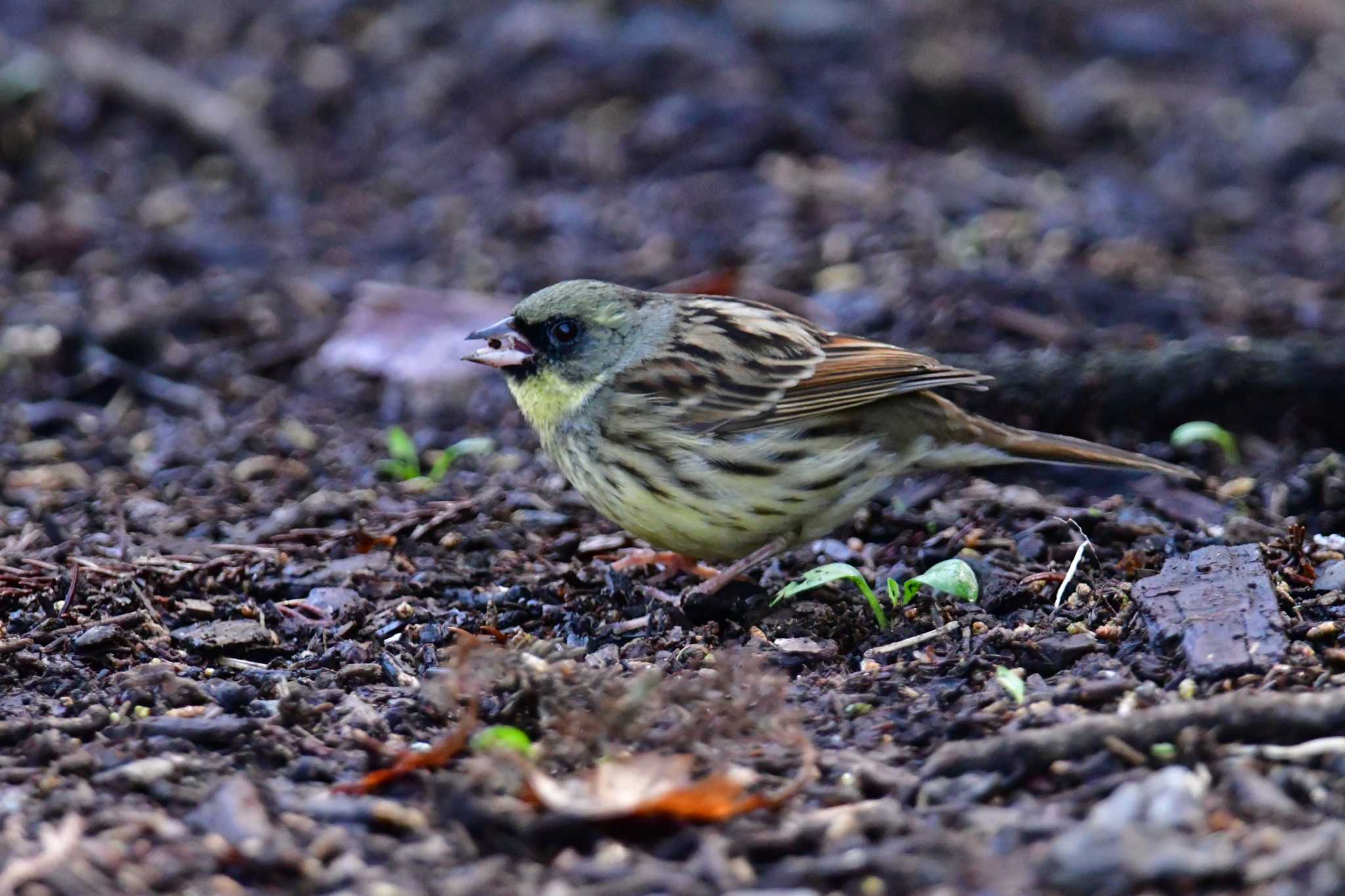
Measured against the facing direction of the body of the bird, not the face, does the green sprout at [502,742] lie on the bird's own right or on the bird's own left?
on the bird's own left

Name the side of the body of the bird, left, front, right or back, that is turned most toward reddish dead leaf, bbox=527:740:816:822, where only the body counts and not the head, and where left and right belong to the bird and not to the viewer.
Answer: left

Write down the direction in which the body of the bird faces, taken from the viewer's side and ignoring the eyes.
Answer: to the viewer's left

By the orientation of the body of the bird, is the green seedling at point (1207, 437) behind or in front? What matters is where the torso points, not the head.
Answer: behind

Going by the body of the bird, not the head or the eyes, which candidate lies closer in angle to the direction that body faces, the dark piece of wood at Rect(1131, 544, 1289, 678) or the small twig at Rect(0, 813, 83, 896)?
the small twig

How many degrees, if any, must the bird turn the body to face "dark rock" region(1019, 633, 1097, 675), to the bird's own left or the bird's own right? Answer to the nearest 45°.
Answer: approximately 135° to the bird's own left

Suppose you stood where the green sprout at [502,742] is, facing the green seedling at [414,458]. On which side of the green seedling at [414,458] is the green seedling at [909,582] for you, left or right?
right

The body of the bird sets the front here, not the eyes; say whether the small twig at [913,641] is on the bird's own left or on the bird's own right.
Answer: on the bird's own left

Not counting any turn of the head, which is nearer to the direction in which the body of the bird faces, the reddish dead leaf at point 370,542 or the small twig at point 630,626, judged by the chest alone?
the reddish dead leaf

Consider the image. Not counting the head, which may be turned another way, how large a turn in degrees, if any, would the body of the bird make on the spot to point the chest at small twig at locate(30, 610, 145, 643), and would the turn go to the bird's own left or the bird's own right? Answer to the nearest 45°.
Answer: approximately 45° to the bird's own left
